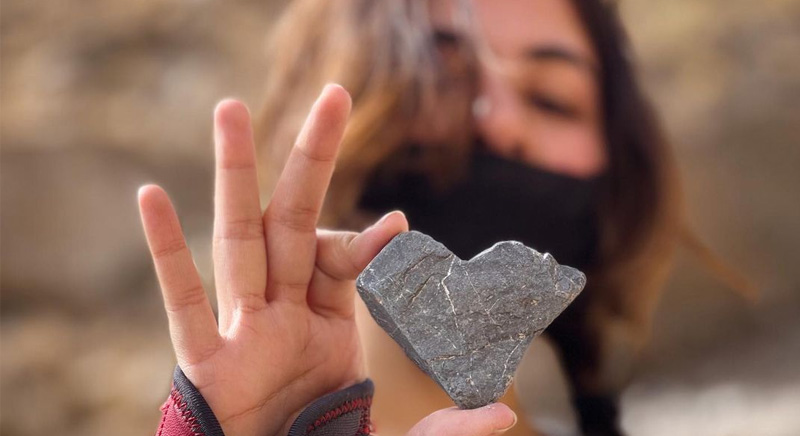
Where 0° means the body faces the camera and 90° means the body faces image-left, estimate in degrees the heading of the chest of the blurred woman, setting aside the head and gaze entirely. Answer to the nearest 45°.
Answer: approximately 0°
